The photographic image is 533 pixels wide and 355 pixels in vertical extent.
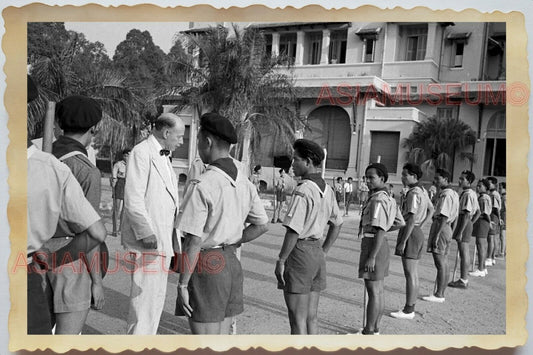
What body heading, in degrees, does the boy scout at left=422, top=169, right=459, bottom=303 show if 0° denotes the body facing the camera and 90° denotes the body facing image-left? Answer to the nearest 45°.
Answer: approximately 90°

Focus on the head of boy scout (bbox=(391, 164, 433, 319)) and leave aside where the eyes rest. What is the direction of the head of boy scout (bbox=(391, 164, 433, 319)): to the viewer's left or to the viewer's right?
to the viewer's left

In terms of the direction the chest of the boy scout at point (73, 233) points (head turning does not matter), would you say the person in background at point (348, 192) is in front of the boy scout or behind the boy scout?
in front

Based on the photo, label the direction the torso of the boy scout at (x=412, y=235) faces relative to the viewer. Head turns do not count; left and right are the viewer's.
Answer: facing to the left of the viewer
